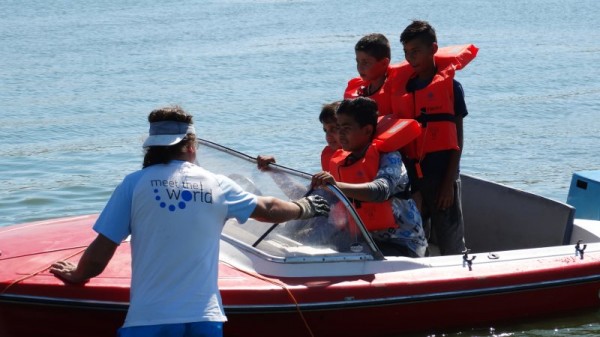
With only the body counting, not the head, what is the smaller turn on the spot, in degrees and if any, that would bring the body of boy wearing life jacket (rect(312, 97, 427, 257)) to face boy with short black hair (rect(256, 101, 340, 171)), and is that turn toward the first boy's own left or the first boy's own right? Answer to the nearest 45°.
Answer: approximately 90° to the first boy's own right

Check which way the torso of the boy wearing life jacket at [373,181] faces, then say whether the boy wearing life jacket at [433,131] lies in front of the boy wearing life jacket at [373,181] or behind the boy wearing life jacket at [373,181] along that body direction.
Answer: behind

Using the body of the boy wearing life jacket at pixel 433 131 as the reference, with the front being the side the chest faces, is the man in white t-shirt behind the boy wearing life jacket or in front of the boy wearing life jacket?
in front

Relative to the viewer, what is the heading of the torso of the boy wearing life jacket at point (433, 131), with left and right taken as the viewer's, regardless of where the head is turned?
facing the viewer and to the left of the viewer

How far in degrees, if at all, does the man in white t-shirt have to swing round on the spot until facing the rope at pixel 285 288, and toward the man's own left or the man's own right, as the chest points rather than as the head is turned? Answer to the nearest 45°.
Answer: approximately 45° to the man's own right

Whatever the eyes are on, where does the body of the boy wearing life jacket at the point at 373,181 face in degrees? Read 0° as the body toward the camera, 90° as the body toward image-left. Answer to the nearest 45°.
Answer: approximately 45°

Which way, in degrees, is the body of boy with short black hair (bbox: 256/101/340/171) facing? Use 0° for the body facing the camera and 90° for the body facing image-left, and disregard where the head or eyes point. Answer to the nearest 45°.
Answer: approximately 45°

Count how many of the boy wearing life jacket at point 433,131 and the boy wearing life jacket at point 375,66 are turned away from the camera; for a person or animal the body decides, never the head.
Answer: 0

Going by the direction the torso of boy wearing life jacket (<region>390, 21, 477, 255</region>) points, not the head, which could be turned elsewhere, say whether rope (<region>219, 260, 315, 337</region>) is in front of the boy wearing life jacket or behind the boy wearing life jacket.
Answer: in front

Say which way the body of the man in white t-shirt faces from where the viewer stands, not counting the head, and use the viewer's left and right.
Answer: facing away from the viewer

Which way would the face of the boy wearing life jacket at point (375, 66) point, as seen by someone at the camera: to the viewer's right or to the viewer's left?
to the viewer's left

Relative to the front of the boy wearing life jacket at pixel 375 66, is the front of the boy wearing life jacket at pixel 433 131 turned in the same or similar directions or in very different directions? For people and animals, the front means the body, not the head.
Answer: same or similar directions

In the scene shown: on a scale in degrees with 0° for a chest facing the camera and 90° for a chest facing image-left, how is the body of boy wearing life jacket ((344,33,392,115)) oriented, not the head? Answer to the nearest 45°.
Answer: approximately 45°

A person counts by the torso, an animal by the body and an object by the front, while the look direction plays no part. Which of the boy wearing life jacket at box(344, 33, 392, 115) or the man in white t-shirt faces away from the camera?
the man in white t-shirt

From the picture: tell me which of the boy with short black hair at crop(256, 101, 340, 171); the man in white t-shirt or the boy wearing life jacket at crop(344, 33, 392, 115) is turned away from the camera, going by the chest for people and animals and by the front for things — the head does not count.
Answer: the man in white t-shirt

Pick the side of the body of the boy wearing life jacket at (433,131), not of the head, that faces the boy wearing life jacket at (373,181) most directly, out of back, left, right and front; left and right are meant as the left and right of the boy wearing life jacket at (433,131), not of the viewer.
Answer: front
